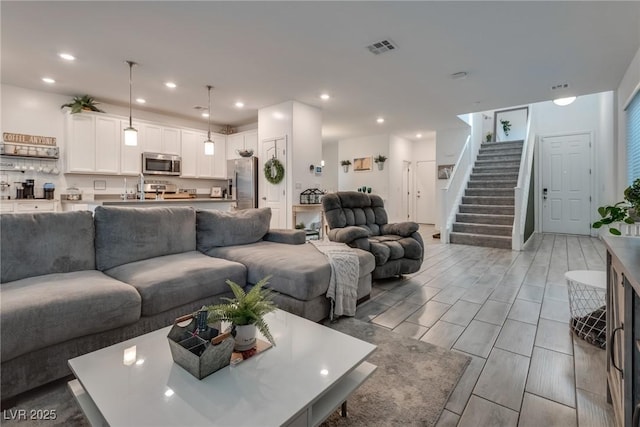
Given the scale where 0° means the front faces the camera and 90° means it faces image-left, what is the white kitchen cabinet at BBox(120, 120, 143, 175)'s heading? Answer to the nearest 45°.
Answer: approximately 0°

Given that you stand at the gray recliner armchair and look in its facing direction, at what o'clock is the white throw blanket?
The white throw blanket is roughly at 2 o'clock from the gray recliner armchair.

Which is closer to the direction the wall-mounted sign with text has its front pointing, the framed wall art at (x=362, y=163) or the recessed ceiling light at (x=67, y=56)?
the recessed ceiling light

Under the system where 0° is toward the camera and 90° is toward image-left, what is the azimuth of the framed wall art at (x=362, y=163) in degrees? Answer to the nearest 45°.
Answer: approximately 45°

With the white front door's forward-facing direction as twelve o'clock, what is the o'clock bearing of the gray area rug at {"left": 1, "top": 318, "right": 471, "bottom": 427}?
The gray area rug is roughly at 12 o'clock from the white front door.

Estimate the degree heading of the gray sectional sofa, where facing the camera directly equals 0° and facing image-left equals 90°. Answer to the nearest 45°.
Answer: approximately 315°
